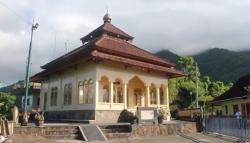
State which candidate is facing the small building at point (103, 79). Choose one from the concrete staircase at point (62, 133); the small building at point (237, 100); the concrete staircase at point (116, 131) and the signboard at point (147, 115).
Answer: the small building at point (237, 100)

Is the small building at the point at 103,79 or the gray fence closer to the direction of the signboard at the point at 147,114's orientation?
the gray fence

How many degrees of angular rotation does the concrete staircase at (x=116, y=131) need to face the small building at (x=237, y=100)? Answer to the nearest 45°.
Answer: approximately 135° to its left

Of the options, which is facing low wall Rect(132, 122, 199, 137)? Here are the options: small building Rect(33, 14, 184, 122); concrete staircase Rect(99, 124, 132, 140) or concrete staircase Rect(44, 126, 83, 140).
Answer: the small building

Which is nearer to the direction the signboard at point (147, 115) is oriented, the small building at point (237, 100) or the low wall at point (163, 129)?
the low wall

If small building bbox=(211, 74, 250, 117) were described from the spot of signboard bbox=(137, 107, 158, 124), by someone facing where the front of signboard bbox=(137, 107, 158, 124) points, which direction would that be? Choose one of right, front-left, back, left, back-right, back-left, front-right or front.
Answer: back-left

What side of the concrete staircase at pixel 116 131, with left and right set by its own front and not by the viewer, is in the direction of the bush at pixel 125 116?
back

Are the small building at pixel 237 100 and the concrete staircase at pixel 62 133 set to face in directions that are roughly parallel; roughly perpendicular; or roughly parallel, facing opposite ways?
roughly perpendicular

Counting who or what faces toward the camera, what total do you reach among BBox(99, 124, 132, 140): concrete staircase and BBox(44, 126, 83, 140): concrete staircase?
2

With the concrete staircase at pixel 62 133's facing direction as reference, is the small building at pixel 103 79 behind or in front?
behind

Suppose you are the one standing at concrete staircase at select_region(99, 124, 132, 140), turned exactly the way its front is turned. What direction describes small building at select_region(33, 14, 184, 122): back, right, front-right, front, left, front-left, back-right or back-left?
back
